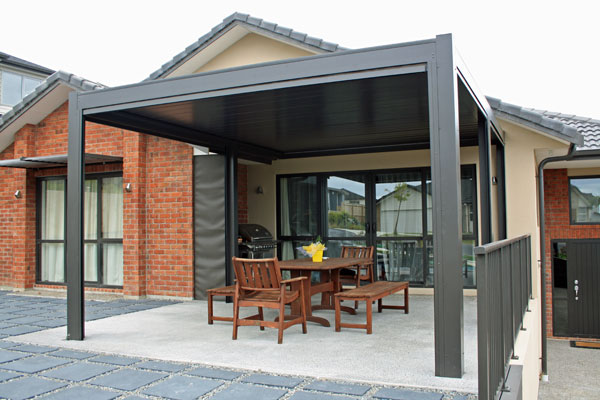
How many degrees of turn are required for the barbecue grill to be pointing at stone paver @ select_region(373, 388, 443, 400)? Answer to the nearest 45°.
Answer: approximately 45° to its right

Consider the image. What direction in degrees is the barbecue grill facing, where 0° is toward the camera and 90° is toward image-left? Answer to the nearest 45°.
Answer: approximately 315°

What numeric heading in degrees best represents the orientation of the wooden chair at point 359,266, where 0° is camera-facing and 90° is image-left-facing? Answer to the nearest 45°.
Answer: approximately 45°

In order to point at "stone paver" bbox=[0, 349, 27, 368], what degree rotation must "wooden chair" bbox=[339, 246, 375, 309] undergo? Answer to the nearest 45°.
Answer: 0° — it already faces it

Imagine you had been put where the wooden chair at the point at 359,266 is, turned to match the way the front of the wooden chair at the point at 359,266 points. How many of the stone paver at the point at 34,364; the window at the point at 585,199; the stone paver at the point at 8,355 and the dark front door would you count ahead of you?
2
